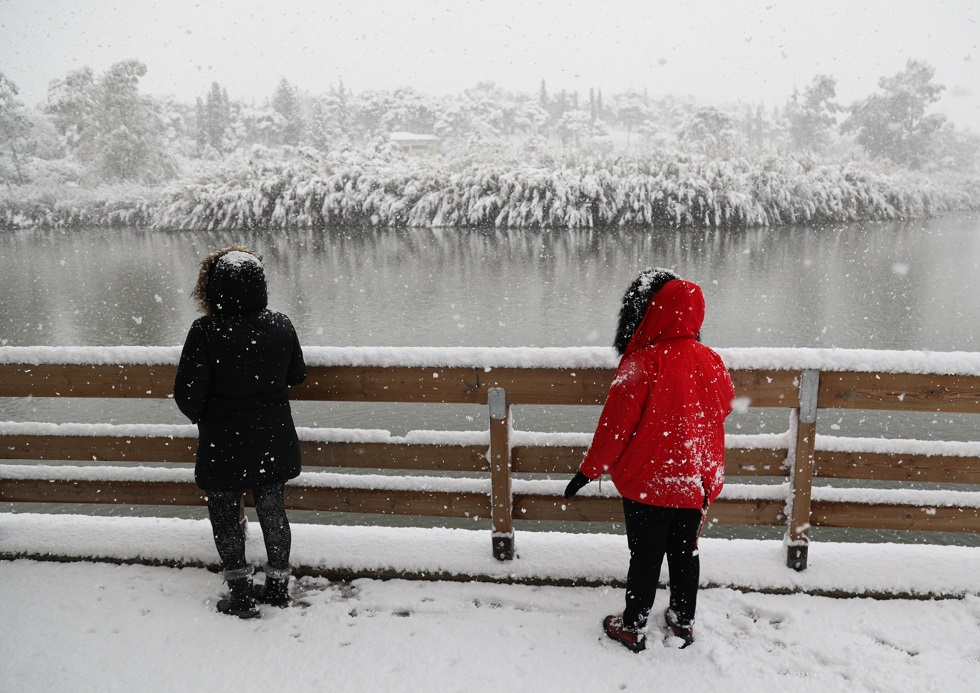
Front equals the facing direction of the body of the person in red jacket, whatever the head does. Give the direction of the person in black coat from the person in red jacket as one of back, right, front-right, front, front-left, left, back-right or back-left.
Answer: front-left

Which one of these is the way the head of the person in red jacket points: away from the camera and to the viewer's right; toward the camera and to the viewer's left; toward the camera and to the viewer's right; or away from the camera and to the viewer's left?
away from the camera and to the viewer's left

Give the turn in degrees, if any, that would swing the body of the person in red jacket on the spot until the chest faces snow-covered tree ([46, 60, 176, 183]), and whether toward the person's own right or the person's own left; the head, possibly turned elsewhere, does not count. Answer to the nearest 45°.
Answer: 0° — they already face it

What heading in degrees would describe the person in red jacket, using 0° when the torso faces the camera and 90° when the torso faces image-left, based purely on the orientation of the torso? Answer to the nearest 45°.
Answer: approximately 135°

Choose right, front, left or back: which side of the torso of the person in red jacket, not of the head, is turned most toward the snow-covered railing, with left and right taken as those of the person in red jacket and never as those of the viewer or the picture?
front

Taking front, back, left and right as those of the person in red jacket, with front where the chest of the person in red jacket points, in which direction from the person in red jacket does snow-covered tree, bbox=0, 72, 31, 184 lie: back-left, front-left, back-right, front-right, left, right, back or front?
front

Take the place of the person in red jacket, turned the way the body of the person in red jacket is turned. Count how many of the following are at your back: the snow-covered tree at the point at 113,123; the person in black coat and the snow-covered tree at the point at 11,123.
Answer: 0
